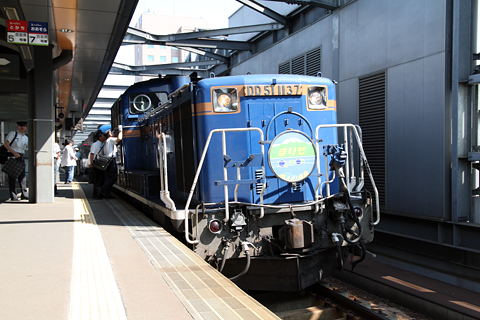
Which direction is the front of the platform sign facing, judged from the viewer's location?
facing the viewer

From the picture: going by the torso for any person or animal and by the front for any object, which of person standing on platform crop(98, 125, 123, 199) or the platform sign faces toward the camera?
the platform sign

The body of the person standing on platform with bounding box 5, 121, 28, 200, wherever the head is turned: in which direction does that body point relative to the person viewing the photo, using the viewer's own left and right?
facing the viewer and to the right of the viewer

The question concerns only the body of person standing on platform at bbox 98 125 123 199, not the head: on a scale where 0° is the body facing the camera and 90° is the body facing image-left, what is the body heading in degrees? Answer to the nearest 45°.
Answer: approximately 270°

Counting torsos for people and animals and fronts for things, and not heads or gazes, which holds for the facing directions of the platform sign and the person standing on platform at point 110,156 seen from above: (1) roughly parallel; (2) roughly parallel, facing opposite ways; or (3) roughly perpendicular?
roughly perpendicular

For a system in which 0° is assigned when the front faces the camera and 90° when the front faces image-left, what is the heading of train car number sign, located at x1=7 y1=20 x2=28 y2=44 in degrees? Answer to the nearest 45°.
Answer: approximately 0°
